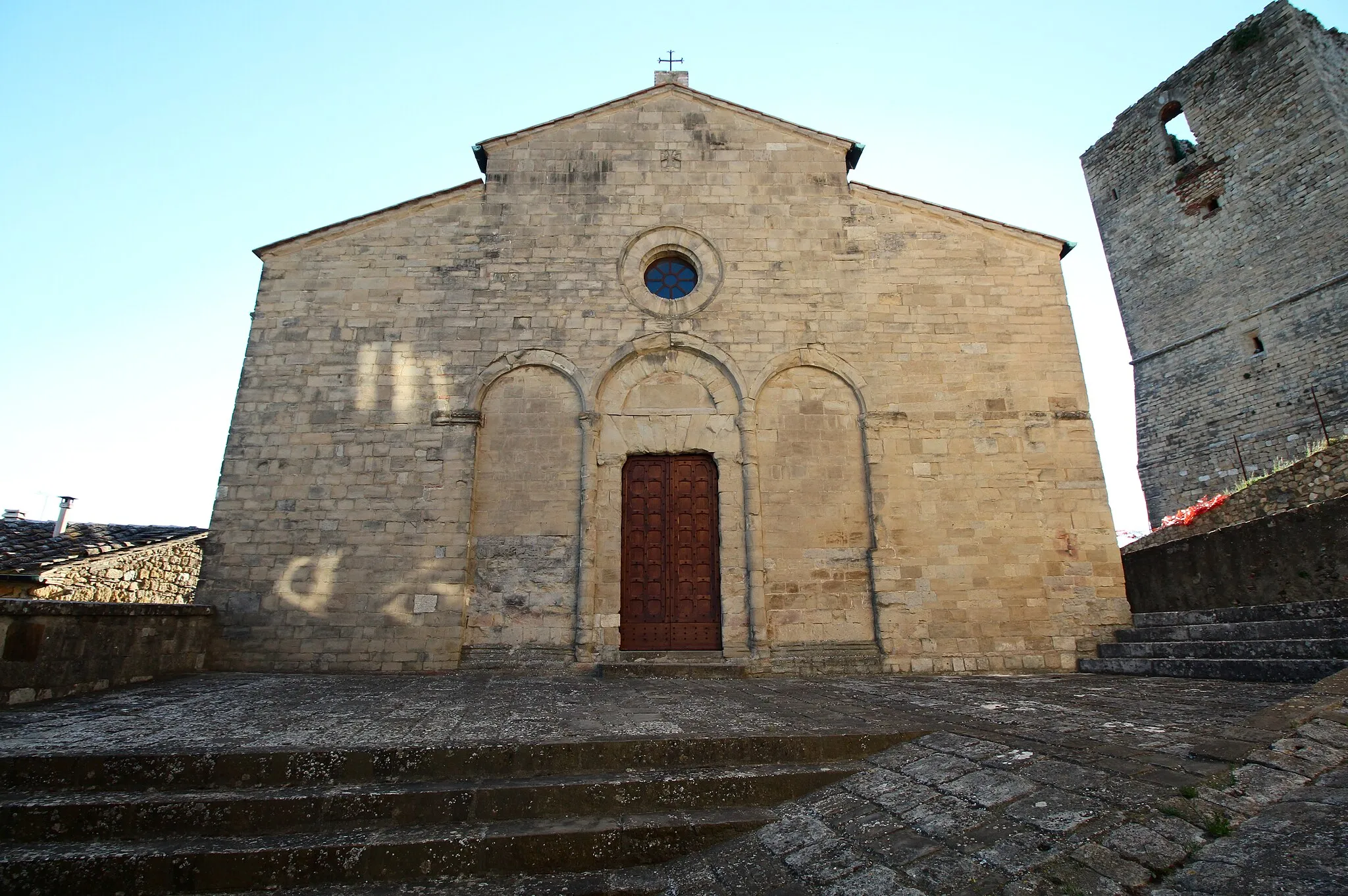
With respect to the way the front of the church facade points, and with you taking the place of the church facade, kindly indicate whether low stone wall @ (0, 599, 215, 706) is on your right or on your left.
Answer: on your right

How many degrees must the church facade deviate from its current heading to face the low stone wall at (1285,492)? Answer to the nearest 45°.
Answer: approximately 90° to its left

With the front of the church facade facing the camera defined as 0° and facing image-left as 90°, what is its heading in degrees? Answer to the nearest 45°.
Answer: approximately 0°

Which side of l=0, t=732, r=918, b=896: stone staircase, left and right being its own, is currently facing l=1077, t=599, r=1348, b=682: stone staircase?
left

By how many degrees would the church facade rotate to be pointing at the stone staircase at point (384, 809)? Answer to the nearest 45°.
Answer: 0° — it already faces it
